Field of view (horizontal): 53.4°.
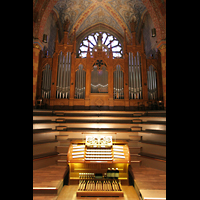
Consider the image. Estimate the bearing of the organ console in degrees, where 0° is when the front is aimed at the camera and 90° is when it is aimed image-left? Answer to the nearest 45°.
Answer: approximately 0°

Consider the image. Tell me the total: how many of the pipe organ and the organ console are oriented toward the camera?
2

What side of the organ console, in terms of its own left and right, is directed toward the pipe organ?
back

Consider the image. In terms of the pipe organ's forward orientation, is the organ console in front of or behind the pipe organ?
in front
